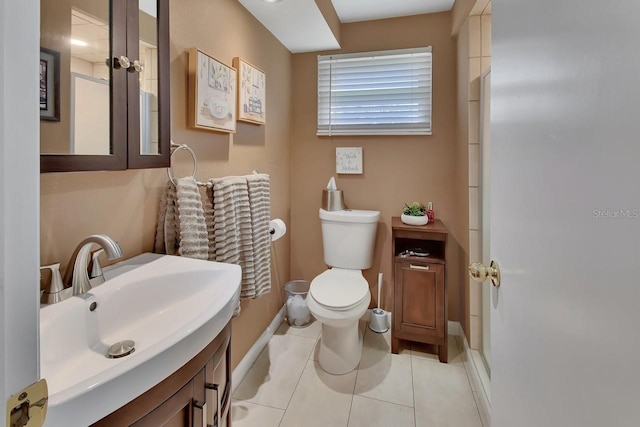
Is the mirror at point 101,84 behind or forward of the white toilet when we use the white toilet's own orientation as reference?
forward

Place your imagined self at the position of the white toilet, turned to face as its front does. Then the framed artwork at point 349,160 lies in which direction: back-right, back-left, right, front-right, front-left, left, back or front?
back

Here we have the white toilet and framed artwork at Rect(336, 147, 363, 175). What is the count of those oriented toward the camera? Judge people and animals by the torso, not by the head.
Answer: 2

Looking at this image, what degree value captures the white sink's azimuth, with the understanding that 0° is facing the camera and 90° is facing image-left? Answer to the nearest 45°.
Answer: approximately 315°

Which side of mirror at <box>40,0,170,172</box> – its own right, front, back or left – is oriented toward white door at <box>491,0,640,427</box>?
front

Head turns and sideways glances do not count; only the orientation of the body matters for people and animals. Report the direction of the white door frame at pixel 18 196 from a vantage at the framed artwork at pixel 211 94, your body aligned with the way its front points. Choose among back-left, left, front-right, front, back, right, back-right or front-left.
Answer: front-right

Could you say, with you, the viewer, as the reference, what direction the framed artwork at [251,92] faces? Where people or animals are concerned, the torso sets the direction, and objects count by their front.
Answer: facing the viewer and to the right of the viewer

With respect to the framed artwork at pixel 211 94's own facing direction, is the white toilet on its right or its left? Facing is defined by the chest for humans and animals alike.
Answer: on its left

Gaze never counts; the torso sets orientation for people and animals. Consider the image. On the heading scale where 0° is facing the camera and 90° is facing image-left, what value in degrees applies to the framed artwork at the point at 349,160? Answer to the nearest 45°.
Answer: approximately 0°

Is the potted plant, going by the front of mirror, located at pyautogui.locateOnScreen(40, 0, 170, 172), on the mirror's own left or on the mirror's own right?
on the mirror's own left
